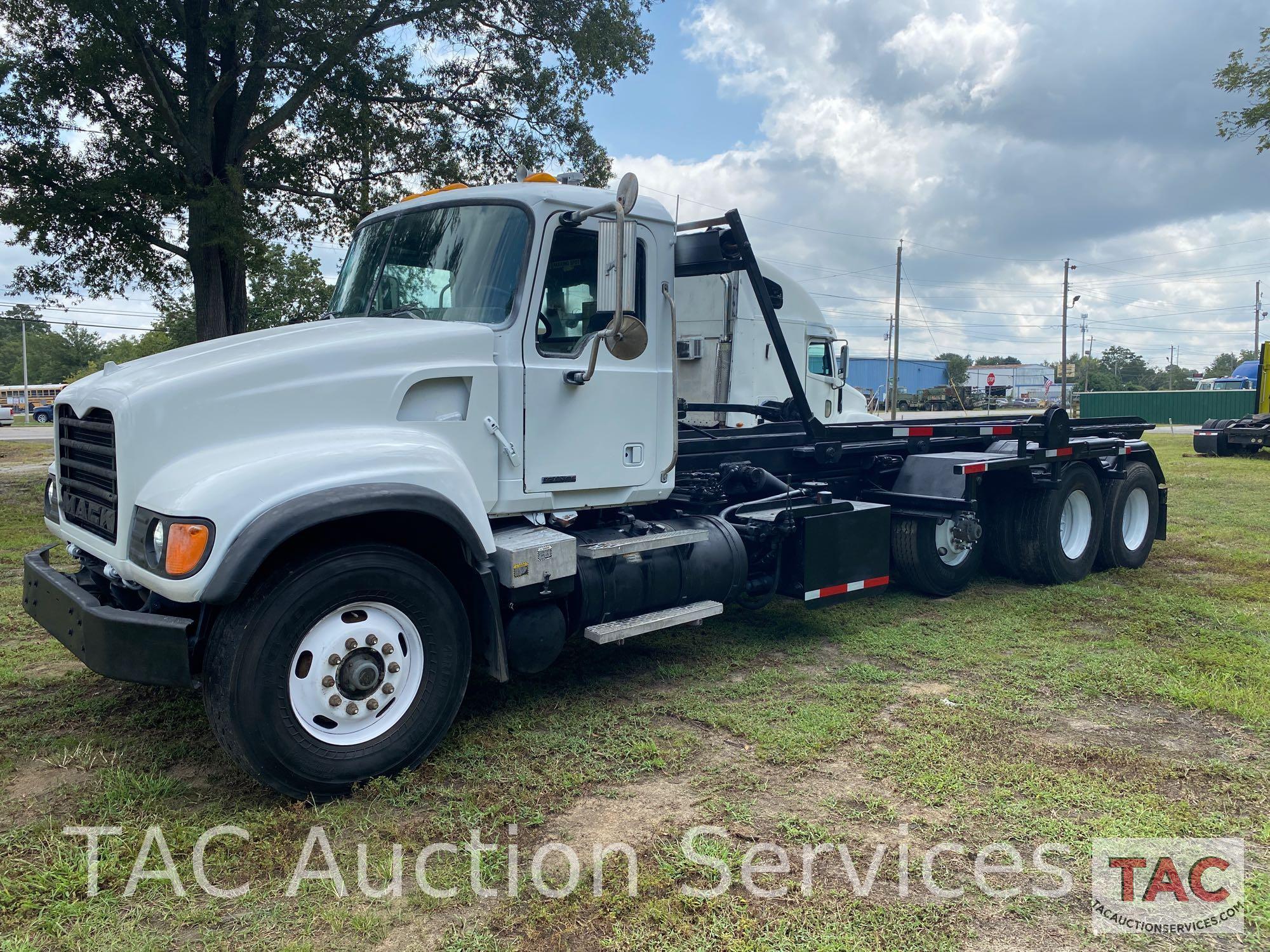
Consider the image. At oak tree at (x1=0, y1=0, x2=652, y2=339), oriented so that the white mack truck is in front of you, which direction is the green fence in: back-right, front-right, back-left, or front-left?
back-left

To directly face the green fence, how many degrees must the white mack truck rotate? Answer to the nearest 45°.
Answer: approximately 180°

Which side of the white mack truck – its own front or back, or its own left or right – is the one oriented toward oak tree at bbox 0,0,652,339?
right

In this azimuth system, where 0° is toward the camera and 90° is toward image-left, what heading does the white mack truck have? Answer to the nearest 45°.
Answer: approximately 45°
